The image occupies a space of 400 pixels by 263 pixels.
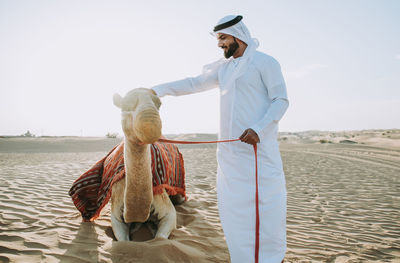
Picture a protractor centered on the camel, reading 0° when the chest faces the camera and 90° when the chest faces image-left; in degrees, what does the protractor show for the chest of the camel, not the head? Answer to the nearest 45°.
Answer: approximately 0°

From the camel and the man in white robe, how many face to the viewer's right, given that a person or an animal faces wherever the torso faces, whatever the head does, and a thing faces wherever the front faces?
0

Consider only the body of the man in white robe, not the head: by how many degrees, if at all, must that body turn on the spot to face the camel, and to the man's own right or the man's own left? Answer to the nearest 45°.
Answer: approximately 45° to the man's own right

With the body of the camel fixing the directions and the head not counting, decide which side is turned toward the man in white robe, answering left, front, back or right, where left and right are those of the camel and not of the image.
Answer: left

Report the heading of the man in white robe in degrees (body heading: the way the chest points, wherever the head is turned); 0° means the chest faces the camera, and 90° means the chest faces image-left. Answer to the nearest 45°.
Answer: approximately 45°
